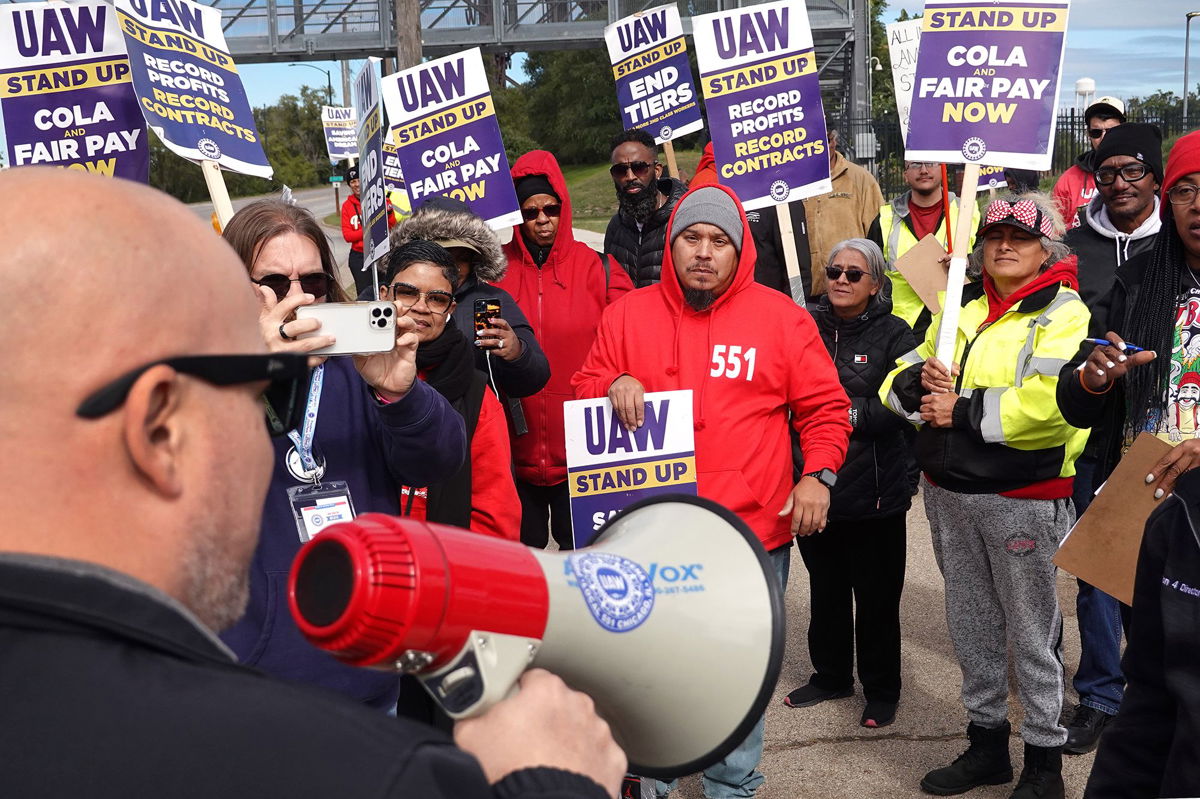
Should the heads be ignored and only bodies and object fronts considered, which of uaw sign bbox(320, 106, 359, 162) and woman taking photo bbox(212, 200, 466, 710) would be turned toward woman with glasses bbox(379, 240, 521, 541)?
the uaw sign

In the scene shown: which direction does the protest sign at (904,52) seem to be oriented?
toward the camera

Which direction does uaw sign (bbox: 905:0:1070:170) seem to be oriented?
toward the camera

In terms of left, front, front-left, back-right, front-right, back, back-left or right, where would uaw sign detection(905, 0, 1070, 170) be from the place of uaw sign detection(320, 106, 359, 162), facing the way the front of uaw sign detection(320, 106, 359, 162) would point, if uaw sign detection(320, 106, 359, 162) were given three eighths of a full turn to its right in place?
back-left

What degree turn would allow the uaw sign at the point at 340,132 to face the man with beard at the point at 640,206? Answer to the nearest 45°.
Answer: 0° — it already faces them

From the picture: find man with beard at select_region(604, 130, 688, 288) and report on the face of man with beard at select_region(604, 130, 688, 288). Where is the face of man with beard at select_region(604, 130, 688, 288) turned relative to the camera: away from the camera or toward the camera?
toward the camera

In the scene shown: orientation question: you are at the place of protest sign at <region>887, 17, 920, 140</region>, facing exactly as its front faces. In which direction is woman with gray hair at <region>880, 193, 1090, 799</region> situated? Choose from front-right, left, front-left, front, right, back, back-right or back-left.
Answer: front

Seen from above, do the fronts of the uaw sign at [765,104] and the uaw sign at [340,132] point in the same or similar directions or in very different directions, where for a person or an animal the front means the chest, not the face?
same or similar directions

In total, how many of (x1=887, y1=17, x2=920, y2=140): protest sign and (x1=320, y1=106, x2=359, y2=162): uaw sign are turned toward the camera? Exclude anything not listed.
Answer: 2

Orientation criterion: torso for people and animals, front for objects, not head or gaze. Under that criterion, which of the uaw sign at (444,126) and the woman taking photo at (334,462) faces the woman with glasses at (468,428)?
the uaw sign

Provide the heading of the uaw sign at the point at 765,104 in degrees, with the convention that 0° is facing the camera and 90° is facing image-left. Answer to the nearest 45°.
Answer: approximately 0°

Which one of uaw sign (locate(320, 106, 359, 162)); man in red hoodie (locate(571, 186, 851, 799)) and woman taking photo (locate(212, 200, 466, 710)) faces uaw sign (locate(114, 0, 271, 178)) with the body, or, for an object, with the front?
uaw sign (locate(320, 106, 359, 162))

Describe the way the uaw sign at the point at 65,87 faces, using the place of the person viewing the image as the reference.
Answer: facing the viewer

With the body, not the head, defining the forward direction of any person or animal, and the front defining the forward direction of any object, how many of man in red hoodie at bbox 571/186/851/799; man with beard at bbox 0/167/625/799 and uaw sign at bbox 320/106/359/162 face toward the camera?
2

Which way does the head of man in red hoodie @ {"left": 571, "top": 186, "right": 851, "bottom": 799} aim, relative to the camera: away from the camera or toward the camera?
toward the camera

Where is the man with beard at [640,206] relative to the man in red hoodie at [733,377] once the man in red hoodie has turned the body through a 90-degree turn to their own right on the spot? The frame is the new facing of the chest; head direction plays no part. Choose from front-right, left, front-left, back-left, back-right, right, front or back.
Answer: right

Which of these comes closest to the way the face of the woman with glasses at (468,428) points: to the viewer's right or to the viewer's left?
to the viewer's left

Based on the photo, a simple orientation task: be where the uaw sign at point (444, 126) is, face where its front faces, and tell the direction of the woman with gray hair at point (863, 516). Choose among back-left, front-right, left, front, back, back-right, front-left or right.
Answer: front-left

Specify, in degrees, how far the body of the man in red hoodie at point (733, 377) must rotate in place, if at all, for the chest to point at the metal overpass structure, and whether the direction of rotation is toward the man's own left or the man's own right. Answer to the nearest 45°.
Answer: approximately 180°
